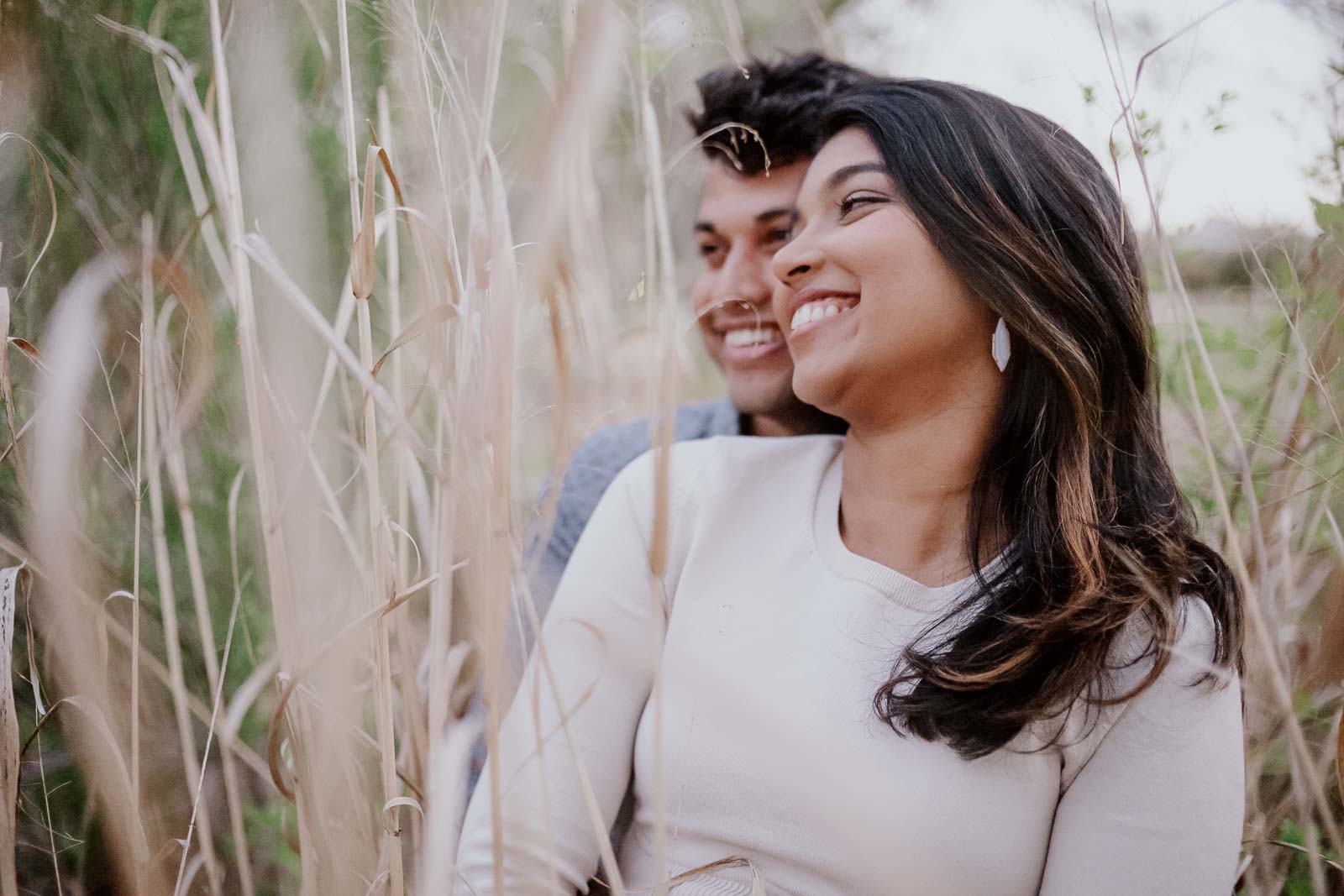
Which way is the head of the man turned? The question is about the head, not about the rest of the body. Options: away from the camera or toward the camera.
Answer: toward the camera

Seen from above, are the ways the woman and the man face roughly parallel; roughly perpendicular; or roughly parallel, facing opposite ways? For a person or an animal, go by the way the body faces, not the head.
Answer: roughly parallel

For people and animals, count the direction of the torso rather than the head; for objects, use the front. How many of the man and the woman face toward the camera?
2

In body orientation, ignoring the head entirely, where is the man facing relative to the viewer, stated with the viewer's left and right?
facing the viewer

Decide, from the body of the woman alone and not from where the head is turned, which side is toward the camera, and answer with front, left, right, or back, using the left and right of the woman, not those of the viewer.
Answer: front

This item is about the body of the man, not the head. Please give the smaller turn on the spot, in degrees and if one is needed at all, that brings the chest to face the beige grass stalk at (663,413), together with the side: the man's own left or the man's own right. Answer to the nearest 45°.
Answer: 0° — they already face it

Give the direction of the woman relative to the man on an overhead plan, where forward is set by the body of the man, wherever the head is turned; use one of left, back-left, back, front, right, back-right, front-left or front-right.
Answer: front

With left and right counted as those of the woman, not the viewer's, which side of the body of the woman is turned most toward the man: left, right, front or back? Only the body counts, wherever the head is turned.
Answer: back
